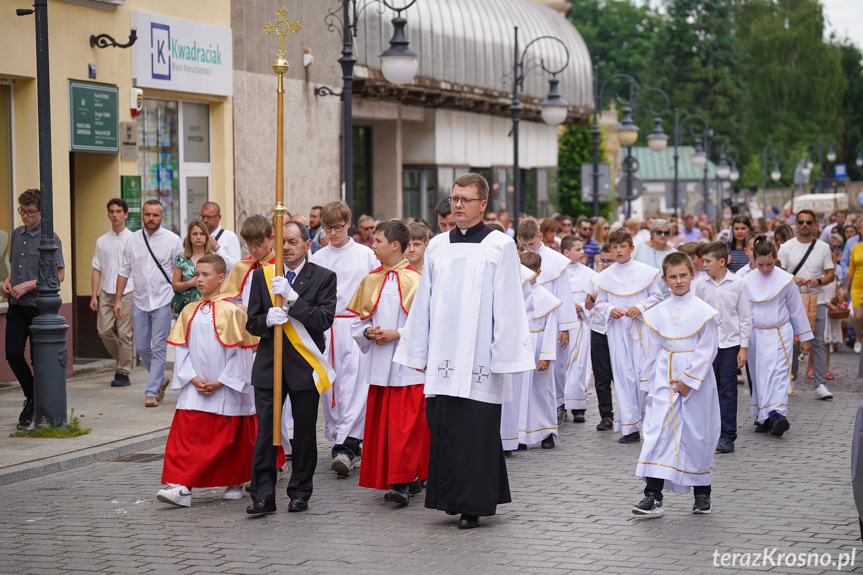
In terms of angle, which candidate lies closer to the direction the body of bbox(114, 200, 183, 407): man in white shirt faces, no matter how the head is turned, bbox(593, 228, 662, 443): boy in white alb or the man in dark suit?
the man in dark suit

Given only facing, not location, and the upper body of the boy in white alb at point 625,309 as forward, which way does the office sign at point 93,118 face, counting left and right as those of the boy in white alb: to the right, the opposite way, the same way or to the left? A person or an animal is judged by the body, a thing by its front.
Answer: to the left

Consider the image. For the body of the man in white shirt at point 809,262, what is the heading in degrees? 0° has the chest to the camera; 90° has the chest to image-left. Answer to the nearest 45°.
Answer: approximately 0°

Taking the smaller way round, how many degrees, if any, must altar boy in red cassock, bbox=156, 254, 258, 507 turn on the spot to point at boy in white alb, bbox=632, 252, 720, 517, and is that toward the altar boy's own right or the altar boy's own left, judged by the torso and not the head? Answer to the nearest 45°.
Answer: approximately 135° to the altar boy's own left

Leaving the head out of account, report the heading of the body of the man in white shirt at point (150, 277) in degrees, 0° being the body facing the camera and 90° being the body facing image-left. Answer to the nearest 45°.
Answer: approximately 0°

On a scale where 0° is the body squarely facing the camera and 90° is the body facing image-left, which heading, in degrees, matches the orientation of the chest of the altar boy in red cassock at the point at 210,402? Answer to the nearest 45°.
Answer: approximately 45°

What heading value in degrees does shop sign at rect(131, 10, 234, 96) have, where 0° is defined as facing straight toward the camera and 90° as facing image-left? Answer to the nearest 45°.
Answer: approximately 315°

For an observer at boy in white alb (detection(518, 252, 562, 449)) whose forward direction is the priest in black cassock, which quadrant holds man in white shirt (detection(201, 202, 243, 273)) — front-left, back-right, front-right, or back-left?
back-right

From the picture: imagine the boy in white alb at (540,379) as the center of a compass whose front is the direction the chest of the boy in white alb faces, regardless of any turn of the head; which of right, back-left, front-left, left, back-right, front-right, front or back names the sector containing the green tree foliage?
back-right

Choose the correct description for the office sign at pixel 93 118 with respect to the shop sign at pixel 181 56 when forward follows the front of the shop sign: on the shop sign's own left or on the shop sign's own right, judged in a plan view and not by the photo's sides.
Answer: on the shop sign's own right

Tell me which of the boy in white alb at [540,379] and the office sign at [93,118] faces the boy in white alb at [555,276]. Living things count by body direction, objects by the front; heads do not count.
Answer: the office sign

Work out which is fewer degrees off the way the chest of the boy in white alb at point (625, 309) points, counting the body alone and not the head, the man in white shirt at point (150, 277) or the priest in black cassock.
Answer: the priest in black cassock

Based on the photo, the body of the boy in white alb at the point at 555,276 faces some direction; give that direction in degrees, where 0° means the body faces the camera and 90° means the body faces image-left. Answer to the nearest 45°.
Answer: approximately 45°
